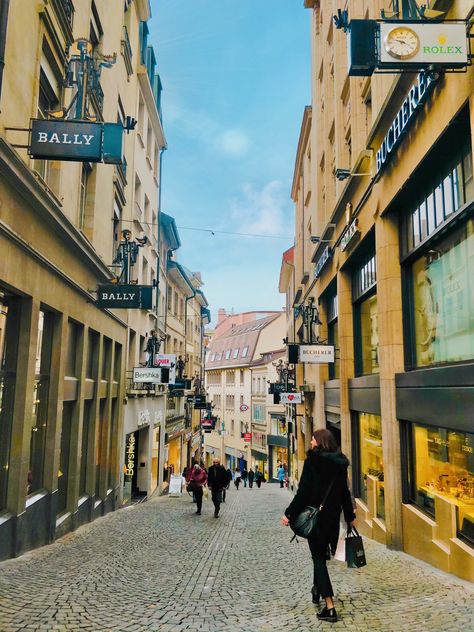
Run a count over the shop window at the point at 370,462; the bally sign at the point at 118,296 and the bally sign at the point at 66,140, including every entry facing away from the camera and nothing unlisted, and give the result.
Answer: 0

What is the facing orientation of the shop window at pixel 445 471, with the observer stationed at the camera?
facing the viewer and to the left of the viewer

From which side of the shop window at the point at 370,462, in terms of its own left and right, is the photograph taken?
left

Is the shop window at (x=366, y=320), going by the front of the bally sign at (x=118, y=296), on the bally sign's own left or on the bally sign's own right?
on the bally sign's own left

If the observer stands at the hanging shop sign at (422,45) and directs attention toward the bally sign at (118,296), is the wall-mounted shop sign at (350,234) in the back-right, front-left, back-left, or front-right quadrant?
front-right

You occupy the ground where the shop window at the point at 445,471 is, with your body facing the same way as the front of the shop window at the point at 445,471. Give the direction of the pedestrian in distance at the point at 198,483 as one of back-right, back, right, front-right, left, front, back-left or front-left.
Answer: right

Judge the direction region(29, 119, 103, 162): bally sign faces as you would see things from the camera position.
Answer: facing the viewer

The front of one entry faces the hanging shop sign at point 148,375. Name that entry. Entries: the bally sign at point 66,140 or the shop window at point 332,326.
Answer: the shop window

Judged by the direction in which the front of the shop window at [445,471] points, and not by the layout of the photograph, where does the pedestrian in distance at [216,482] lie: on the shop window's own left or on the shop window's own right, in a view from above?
on the shop window's own right

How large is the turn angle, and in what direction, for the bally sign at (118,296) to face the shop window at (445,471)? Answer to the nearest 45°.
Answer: approximately 45° to its left

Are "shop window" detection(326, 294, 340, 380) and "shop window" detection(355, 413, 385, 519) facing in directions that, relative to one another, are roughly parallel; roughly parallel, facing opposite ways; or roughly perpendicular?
roughly parallel

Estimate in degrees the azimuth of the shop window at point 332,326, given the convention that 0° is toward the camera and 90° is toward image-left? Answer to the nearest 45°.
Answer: approximately 90°
